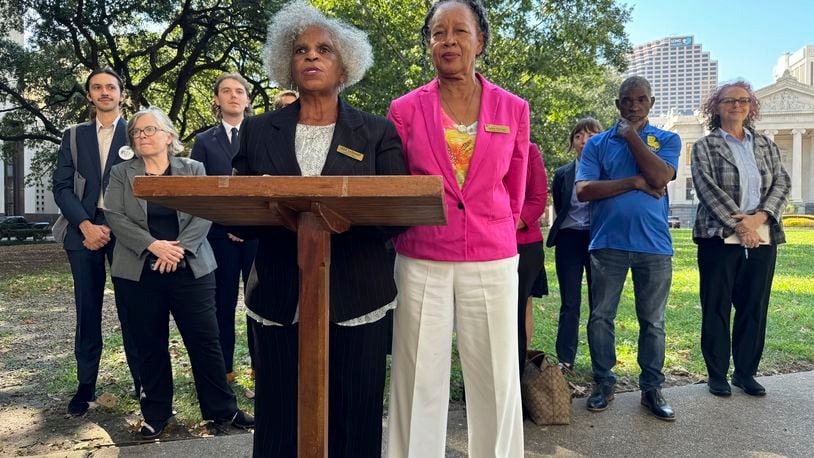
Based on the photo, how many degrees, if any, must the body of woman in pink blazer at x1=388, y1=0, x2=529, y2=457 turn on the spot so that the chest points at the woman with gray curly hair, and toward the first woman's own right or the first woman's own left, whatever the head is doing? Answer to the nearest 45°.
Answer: approximately 45° to the first woman's own right

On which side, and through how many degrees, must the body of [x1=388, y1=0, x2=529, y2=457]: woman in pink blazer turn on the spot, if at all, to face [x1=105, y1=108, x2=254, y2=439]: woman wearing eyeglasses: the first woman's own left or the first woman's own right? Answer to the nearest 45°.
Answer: approximately 135° to the first woman's own right

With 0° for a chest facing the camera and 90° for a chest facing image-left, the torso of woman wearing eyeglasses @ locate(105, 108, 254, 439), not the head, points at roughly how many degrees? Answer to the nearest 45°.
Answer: approximately 0°

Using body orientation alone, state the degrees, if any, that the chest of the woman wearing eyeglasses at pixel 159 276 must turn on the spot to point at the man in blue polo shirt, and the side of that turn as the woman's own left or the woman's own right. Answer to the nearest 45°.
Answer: approximately 90° to the woman's own left

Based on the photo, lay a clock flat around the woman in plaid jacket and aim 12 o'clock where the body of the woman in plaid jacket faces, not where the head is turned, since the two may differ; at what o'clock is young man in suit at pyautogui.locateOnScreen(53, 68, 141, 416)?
The young man in suit is roughly at 2 o'clock from the woman in plaid jacket.

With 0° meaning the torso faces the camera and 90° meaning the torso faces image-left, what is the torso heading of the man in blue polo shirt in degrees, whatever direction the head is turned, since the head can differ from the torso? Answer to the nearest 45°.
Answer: approximately 0°
